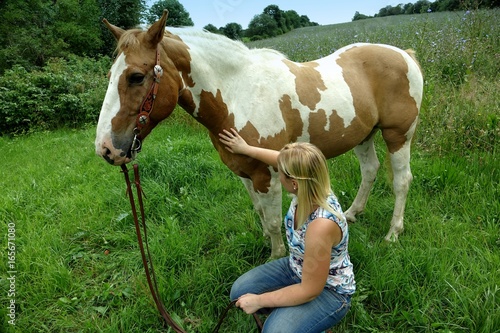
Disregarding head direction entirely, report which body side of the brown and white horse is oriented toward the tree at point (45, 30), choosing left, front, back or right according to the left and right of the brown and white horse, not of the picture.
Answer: right

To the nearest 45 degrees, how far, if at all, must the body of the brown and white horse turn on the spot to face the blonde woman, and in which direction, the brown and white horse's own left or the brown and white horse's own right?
approximately 45° to the brown and white horse's own left

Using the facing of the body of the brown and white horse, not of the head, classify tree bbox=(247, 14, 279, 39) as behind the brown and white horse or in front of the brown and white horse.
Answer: behind

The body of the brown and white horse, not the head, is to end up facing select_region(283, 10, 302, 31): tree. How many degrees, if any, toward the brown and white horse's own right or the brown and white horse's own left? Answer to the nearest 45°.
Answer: approximately 135° to the brown and white horse's own right

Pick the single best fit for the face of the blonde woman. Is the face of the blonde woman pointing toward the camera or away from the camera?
away from the camera

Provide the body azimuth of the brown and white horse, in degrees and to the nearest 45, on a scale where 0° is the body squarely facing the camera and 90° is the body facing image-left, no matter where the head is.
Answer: approximately 45°

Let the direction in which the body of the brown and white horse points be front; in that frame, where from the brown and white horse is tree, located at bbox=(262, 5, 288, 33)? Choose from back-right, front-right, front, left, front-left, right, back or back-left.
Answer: back-right
